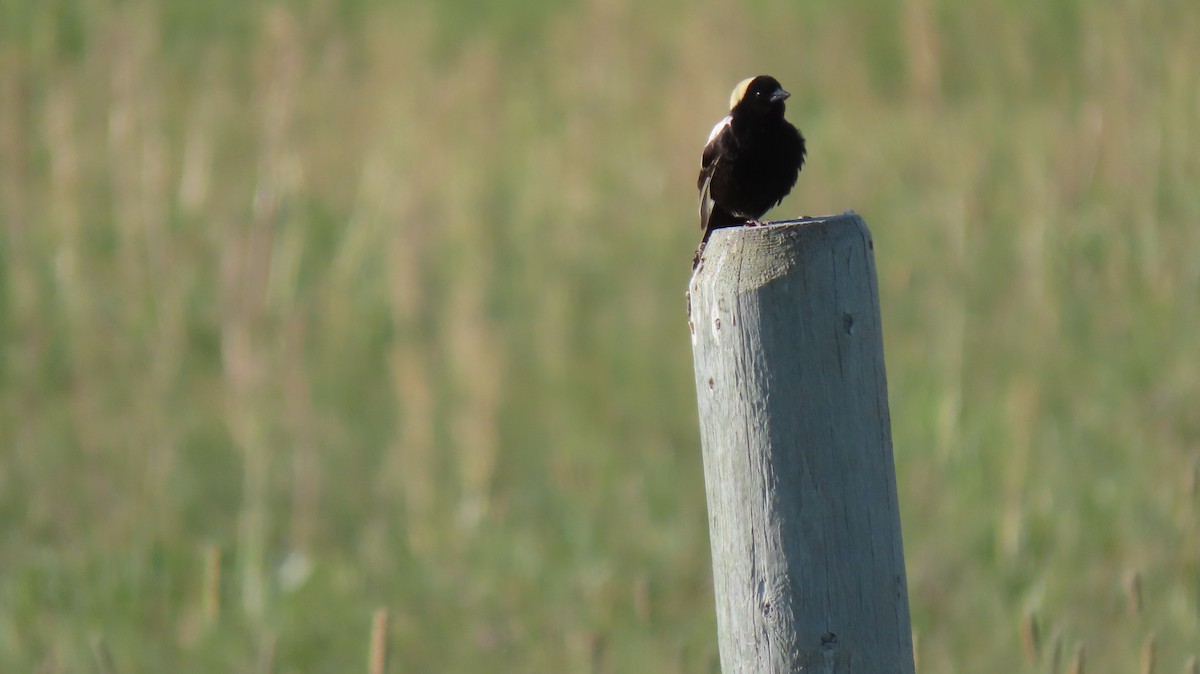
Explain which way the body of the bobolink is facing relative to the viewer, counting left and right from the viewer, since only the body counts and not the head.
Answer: facing the viewer and to the right of the viewer
